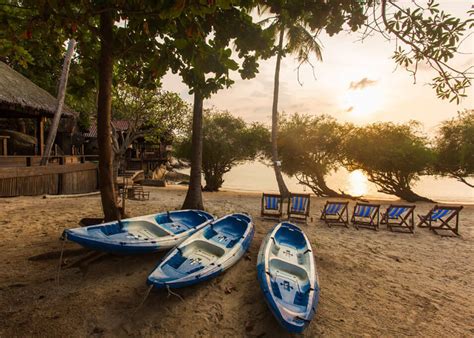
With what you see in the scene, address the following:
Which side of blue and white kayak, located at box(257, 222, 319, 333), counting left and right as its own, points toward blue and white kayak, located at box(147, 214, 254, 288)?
right

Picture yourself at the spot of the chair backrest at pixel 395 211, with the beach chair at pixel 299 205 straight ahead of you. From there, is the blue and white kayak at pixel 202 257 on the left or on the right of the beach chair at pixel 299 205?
left

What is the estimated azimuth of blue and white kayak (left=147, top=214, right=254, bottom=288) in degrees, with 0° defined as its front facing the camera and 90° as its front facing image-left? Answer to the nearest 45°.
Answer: approximately 45°

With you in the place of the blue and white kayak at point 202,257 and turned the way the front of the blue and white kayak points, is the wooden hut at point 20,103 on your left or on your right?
on your right

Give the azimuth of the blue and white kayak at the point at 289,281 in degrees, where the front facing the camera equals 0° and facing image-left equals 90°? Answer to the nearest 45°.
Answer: approximately 0°

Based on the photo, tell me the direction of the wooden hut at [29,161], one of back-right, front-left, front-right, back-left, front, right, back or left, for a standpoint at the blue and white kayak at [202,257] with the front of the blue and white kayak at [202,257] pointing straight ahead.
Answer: right

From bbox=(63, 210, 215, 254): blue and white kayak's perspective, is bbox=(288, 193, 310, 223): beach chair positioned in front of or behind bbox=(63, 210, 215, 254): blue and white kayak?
behind
